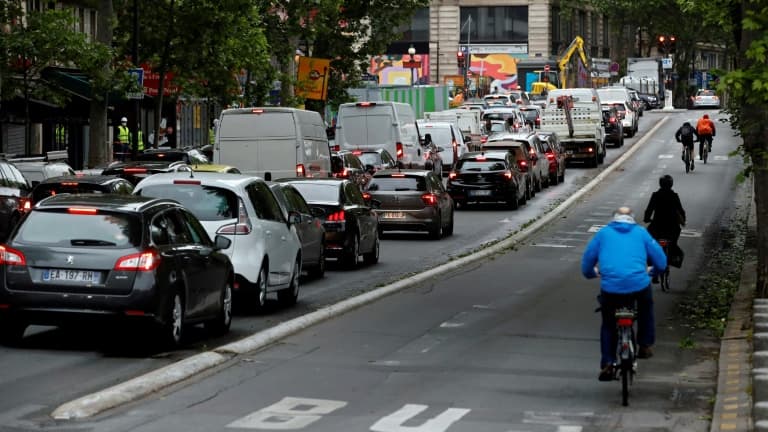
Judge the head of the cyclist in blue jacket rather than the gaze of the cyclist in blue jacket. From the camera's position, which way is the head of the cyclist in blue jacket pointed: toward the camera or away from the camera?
away from the camera

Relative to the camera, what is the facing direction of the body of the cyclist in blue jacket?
away from the camera

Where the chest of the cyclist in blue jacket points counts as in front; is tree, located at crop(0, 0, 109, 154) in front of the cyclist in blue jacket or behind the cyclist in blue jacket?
in front

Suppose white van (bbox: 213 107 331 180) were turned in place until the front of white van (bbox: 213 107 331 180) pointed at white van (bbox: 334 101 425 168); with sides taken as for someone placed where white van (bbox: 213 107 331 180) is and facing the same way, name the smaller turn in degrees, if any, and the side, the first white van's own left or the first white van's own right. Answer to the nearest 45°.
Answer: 0° — it already faces it

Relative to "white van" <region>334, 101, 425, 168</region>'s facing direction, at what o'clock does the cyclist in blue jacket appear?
The cyclist in blue jacket is roughly at 6 o'clock from the white van.

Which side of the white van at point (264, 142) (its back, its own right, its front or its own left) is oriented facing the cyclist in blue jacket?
back

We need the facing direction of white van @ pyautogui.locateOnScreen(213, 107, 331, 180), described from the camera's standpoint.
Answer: facing away from the viewer

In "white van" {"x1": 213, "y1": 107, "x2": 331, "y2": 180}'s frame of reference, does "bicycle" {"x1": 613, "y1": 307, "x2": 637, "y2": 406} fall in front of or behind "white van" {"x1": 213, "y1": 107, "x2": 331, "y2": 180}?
behind

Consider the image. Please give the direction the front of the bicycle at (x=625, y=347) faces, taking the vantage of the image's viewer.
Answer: facing away from the viewer

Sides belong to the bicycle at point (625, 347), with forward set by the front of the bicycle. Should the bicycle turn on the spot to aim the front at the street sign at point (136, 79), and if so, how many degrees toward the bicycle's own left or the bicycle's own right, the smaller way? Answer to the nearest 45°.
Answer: approximately 45° to the bicycle's own left

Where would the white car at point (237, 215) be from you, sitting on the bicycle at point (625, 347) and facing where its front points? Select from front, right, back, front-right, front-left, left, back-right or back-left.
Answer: front-left

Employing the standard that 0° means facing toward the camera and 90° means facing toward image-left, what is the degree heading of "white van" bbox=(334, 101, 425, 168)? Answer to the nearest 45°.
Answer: approximately 180°
